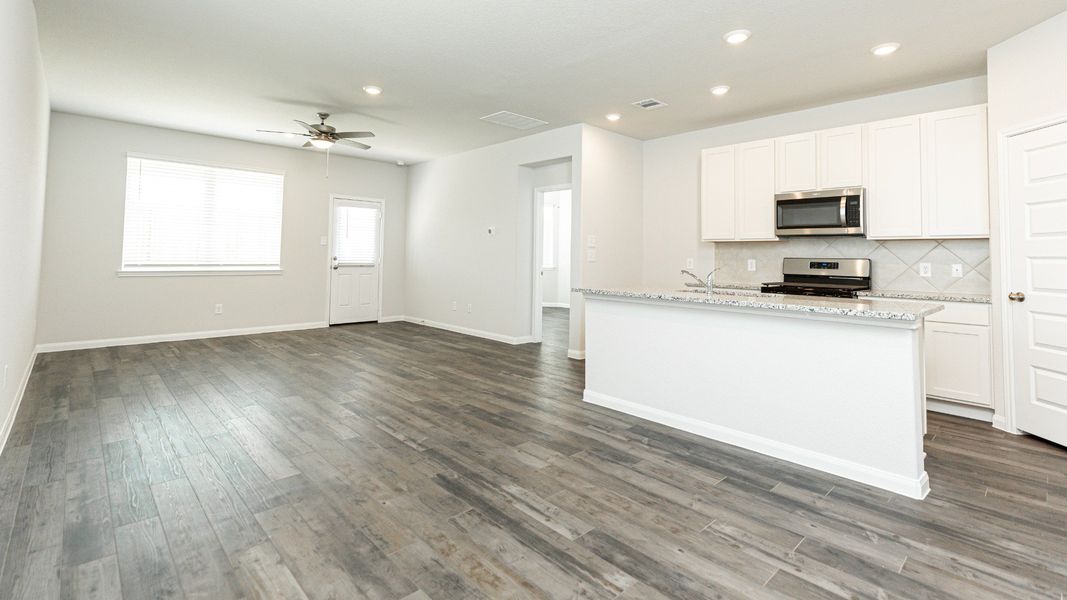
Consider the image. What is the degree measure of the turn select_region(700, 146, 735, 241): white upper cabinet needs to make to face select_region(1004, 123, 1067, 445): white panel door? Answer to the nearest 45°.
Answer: approximately 90° to its left

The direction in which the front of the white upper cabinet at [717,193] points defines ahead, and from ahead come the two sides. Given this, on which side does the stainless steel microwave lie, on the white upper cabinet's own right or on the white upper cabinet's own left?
on the white upper cabinet's own left

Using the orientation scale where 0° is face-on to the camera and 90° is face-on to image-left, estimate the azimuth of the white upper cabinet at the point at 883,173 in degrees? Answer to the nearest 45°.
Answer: approximately 45°

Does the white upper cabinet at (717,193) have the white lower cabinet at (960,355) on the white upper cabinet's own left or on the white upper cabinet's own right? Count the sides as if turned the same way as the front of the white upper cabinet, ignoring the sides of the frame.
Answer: on the white upper cabinet's own left

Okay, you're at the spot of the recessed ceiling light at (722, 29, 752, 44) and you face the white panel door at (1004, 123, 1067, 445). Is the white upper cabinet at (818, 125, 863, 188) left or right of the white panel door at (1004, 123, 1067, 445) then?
left

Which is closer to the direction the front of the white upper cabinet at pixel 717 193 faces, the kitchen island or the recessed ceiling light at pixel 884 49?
the kitchen island

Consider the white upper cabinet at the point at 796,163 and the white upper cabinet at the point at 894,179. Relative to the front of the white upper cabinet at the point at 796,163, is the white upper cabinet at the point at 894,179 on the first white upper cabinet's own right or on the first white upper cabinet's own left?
on the first white upper cabinet's own left

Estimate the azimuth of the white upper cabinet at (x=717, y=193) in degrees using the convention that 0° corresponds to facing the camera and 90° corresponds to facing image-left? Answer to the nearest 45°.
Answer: approximately 45°

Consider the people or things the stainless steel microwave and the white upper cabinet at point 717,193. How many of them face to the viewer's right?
0

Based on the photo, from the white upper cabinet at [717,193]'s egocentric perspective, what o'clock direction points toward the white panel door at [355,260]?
The white panel door is roughly at 2 o'clock from the white upper cabinet.

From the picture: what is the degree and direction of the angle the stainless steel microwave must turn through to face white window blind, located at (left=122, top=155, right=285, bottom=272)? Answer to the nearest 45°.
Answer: approximately 90° to its right
